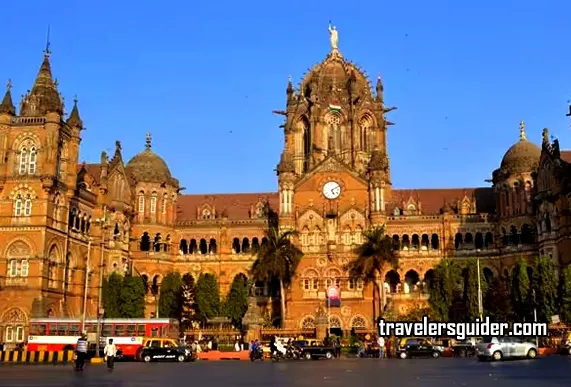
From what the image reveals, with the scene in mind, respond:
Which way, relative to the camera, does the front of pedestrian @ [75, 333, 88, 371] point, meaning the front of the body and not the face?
away from the camera

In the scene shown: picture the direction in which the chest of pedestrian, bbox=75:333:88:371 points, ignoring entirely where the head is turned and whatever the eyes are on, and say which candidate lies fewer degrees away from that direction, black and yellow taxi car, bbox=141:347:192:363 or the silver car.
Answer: the black and yellow taxi car

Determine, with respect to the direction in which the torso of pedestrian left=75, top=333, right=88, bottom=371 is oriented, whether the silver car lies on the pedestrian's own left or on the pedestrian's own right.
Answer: on the pedestrian's own right

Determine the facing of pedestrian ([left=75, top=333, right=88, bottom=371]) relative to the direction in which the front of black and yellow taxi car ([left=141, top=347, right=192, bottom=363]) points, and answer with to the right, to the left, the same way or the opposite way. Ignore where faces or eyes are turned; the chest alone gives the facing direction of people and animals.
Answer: to the left

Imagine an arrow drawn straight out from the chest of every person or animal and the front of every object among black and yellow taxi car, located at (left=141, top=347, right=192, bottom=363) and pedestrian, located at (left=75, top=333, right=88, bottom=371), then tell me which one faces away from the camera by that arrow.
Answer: the pedestrian
